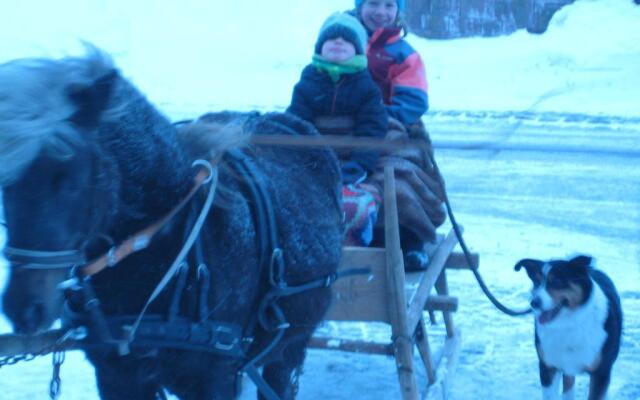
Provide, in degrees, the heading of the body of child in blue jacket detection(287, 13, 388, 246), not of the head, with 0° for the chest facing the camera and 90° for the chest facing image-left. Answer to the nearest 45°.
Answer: approximately 0°

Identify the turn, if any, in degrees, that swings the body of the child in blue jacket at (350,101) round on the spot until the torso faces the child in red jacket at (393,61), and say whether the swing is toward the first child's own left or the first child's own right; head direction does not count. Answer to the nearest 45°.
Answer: approximately 180°

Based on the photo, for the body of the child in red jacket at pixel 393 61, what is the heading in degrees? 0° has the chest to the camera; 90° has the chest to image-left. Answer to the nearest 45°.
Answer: approximately 45°

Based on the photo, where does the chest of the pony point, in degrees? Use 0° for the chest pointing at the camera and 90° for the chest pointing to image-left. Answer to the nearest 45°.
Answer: approximately 45°

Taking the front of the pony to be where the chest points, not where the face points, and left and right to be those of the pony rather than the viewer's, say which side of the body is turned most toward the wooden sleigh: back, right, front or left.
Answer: back
